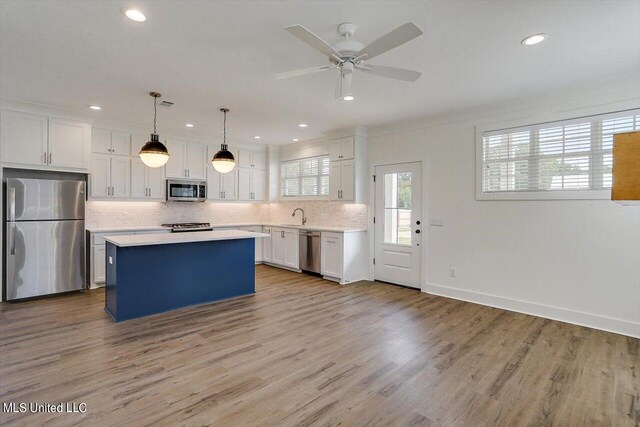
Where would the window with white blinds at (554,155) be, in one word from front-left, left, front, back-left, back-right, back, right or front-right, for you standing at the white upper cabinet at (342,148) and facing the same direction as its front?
left

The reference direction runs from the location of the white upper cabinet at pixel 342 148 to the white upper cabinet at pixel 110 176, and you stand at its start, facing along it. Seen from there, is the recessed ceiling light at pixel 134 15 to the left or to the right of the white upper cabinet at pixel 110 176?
left

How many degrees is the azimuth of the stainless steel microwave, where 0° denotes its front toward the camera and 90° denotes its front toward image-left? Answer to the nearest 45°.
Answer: approximately 0°

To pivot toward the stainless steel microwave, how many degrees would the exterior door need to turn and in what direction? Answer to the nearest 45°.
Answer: approximately 45° to its right

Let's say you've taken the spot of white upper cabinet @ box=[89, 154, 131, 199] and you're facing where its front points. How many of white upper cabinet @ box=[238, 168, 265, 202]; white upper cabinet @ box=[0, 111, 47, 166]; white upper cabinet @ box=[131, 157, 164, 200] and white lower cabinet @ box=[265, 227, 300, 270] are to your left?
3

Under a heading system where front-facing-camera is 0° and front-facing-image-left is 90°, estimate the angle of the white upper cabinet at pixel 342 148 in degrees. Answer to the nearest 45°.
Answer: approximately 45°

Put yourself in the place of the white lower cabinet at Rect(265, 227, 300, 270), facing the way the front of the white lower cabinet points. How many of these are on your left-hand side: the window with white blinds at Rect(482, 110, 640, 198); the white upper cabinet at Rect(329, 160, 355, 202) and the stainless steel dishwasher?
3

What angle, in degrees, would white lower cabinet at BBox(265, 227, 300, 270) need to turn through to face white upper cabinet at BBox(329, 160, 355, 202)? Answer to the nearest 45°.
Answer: approximately 90° to its left

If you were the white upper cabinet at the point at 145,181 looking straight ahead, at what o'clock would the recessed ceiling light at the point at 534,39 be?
The recessed ceiling light is roughly at 11 o'clock from the white upper cabinet.

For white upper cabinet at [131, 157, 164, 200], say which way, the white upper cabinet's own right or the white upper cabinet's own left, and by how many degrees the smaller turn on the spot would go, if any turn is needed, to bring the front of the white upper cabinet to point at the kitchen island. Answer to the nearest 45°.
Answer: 0° — it already faces it

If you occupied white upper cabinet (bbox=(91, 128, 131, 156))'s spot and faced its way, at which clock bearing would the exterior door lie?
The exterior door is roughly at 10 o'clock from the white upper cabinet.

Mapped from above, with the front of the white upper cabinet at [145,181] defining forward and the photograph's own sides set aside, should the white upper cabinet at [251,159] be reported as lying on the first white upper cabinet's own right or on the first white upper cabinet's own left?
on the first white upper cabinet's own left
